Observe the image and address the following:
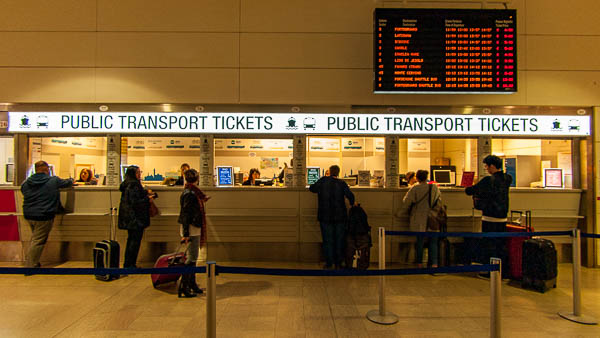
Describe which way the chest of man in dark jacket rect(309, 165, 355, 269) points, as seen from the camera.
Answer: away from the camera

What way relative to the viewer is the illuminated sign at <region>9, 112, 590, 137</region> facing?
toward the camera

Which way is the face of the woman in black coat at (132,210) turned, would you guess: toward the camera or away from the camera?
away from the camera

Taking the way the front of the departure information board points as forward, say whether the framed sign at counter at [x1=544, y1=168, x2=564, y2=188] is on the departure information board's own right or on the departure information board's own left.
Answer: on the departure information board's own left

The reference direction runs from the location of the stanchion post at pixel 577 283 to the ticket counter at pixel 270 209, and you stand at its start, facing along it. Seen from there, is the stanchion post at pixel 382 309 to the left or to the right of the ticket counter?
left

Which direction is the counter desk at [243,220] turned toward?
toward the camera

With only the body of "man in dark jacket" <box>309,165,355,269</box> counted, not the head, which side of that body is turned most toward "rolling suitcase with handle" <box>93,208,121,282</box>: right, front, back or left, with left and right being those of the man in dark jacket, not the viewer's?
left

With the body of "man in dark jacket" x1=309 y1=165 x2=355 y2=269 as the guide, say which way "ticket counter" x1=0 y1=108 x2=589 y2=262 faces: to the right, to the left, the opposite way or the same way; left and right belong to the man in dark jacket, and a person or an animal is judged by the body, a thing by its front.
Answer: the opposite way

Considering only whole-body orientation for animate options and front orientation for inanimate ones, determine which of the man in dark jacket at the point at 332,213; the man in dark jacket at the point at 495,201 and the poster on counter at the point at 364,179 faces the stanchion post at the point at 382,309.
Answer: the poster on counter
